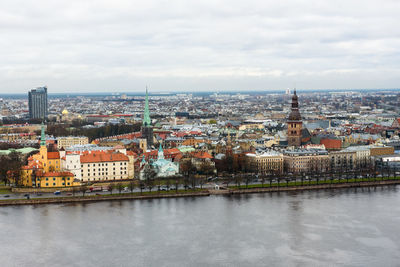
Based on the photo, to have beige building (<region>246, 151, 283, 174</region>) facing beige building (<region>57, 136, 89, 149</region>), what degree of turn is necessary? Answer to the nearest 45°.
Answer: approximately 135° to its right

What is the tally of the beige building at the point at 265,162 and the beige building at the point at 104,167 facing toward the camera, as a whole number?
2

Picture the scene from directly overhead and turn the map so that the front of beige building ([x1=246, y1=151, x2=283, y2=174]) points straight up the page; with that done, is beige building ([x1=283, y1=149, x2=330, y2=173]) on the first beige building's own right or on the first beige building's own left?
on the first beige building's own left

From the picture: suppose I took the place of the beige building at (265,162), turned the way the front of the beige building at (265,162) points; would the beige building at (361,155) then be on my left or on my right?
on my left

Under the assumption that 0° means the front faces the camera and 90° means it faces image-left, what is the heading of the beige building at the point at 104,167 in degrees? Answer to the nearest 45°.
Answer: approximately 0°
